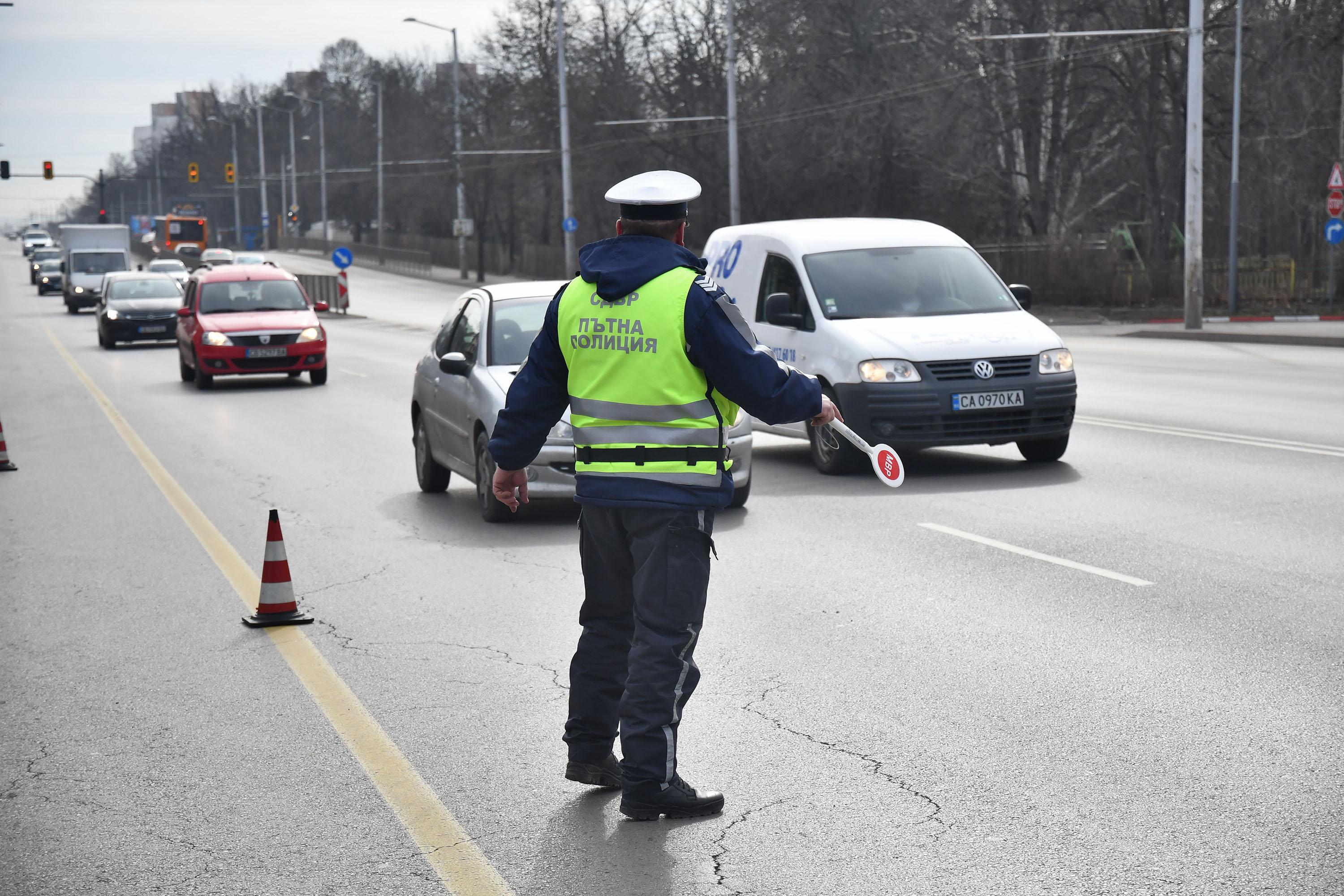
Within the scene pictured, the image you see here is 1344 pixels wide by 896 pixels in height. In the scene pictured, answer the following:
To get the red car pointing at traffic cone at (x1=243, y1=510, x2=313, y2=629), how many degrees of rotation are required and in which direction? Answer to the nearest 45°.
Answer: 0° — it already faces it

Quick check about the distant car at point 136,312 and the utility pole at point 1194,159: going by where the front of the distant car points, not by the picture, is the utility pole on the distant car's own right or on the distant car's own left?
on the distant car's own left

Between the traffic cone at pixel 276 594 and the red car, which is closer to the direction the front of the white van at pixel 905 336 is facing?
the traffic cone

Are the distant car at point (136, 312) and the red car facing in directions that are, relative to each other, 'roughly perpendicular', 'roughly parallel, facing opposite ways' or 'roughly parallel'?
roughly parallel

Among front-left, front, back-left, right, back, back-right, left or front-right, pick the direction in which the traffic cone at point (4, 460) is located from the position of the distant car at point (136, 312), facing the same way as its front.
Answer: front

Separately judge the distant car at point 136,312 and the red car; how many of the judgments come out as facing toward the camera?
2

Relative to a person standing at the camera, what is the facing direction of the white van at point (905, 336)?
facing the viewer and to the right of the viewer

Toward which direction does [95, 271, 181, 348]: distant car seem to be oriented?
toward the camera

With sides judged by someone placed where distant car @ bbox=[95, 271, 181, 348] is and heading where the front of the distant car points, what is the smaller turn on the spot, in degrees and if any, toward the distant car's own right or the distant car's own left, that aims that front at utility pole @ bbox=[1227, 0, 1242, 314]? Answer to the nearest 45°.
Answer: approximately 90° to the distant car's own left

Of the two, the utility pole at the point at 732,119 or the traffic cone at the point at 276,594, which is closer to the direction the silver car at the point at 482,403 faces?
the traffic cone

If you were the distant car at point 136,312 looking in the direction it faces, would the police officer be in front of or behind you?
in front

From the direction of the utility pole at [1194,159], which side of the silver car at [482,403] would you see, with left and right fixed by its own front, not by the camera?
left

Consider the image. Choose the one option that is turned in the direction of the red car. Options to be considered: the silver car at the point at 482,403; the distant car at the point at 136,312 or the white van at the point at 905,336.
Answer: the distant car

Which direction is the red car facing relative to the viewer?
toward the camera
